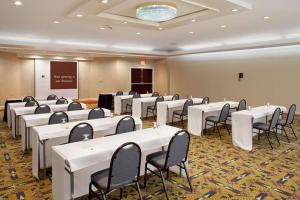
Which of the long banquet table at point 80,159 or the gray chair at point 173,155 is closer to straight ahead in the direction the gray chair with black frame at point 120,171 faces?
the long banquet table

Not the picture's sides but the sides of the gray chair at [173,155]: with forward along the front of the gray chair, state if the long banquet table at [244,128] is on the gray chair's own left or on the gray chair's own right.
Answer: on the gray chair's own right

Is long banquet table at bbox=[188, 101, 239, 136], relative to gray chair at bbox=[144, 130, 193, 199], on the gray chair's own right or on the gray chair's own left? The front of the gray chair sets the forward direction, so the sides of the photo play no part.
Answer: on the gray chair's own right

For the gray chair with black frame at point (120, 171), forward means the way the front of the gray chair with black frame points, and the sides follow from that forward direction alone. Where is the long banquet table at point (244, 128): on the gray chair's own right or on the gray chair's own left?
on the gray chair's own right

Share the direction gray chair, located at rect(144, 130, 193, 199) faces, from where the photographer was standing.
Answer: facing away from the viewer and to the left of the viewer

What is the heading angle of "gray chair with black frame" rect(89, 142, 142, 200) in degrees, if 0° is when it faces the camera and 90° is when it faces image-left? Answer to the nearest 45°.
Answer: approximately 135°

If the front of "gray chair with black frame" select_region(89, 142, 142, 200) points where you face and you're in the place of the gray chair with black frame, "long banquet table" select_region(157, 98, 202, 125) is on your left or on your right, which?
on your right

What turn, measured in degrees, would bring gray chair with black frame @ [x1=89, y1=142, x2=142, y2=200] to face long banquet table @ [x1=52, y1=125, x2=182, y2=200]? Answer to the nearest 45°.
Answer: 0° — it already faces it
